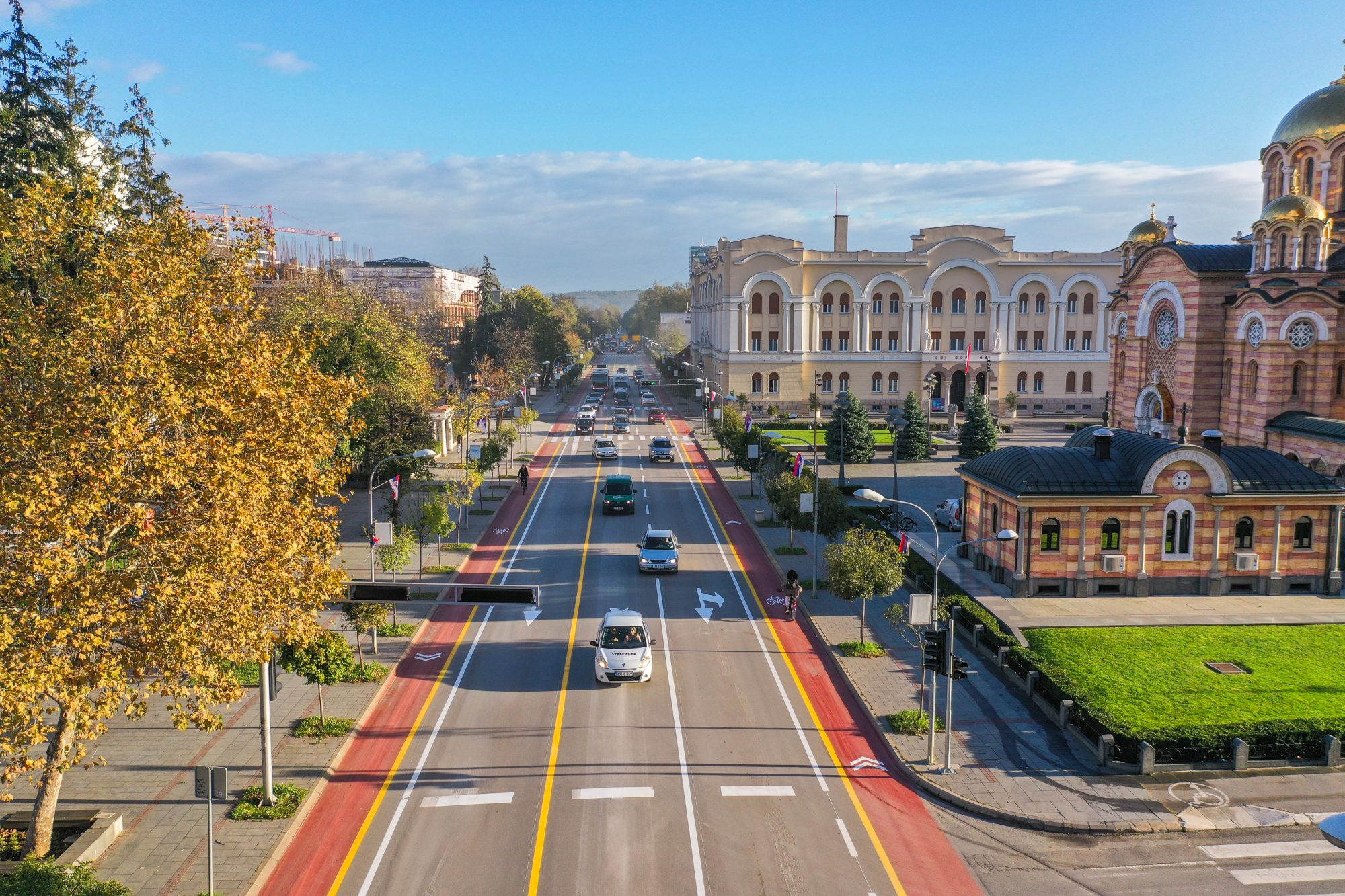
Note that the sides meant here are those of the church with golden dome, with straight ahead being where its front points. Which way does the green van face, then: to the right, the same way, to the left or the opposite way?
to the left

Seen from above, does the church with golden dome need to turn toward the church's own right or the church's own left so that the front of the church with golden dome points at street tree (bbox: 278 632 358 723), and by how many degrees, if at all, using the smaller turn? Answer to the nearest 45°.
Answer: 0° — it already faces it

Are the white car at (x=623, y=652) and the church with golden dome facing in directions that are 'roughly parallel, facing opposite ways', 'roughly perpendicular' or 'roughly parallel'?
roughly perpendicular

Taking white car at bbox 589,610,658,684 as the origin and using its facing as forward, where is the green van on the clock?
The green van is roughly at 6 o'clock from the white car.

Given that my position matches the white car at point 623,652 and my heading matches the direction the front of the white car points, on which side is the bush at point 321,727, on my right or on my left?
on my right

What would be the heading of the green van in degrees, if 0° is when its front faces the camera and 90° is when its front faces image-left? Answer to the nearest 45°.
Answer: approximately 0°

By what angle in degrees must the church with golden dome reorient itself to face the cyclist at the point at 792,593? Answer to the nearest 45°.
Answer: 0° — it already faces them

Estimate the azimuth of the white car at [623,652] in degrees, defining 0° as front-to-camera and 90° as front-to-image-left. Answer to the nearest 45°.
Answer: approximately 0°

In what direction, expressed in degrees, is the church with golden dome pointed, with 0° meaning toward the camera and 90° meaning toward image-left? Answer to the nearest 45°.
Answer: approximately 45°

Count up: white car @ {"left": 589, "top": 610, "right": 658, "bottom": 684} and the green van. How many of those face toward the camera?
2
